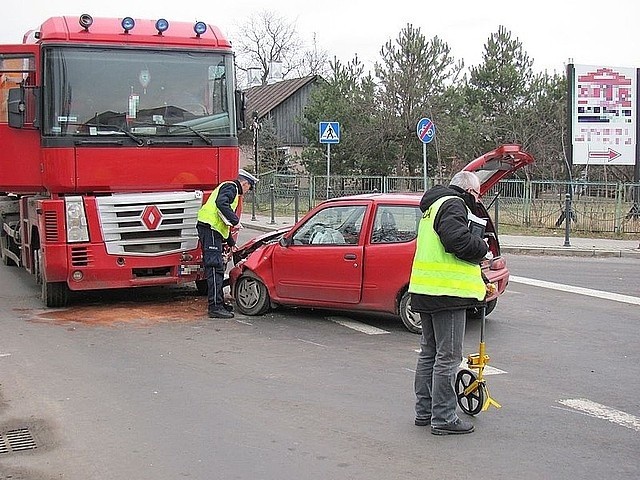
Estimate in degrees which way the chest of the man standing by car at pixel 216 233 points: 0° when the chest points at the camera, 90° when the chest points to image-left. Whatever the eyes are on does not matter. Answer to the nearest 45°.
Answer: approximately 270°

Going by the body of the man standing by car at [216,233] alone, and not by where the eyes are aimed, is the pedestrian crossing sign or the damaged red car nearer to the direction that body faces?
the damaged red car

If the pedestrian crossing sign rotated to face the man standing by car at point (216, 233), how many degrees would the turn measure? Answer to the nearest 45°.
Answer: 0° — it already faces them

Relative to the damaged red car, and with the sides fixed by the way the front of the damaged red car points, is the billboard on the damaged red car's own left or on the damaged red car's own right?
on the damaged red car's own right

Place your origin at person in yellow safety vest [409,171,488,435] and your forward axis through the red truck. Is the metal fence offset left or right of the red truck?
right

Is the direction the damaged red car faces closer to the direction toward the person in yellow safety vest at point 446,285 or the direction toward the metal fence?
the metal fence

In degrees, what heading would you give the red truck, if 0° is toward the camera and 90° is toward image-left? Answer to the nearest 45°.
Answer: approximately 315°

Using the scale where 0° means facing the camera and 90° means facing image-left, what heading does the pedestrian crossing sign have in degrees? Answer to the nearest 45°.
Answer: approximately 0°

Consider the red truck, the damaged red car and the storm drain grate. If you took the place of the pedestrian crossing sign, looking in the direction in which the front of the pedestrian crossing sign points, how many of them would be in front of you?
3

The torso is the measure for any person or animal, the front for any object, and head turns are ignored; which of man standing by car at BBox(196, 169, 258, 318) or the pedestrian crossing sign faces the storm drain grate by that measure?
the pedestrian crossing sign

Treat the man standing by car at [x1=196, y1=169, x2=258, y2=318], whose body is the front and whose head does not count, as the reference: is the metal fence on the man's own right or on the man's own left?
on the man's own left
